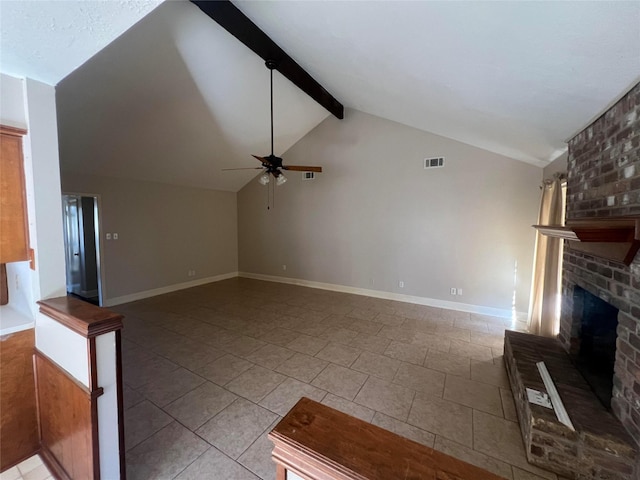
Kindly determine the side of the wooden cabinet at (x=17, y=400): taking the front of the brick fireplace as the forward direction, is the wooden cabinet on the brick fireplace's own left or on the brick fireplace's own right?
on the brick fireplace's own left

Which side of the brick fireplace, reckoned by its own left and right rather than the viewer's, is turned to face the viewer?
left

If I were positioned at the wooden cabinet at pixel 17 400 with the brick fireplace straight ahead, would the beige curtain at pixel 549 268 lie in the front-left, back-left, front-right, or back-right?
front-left

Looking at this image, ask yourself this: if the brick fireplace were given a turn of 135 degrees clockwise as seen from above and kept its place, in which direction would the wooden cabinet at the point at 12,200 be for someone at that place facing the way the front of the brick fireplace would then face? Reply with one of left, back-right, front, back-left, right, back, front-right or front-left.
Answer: back

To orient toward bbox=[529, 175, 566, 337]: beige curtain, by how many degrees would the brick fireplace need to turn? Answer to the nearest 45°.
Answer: approximately 90° to its right
